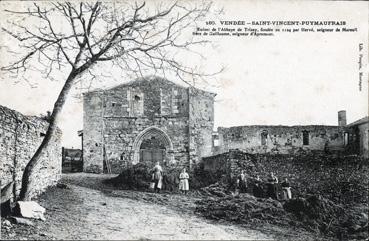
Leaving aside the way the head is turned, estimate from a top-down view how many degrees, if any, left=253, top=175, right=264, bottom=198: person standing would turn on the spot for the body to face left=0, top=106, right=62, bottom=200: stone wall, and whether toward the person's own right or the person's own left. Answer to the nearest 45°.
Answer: approximately 45° to the person's own right

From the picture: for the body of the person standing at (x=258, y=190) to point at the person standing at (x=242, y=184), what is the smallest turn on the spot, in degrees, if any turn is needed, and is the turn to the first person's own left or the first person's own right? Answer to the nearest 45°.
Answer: approximately 135° to the first person's own right

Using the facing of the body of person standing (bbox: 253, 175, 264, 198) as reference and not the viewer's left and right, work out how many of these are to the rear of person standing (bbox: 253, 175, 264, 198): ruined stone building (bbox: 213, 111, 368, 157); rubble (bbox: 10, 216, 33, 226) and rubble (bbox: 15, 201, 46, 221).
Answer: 1

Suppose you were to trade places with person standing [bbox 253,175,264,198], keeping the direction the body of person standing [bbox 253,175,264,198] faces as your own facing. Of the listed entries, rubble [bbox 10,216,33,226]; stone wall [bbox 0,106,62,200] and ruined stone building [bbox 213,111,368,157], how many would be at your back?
1

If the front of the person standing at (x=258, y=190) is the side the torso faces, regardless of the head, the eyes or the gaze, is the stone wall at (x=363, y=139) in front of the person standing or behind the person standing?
behind

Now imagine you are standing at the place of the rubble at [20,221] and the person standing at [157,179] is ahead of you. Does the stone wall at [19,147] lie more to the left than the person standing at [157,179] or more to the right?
left

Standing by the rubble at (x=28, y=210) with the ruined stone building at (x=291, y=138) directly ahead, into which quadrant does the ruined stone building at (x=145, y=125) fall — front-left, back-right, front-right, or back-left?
front-left

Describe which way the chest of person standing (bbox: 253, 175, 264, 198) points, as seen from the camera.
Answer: toward the camera

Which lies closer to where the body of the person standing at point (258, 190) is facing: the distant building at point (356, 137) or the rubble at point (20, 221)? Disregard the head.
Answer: the rubble

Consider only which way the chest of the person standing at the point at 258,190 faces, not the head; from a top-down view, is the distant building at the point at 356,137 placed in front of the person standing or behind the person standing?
behind

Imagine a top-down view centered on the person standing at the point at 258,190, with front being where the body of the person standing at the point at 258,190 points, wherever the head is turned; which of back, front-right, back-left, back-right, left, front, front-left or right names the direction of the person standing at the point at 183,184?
right

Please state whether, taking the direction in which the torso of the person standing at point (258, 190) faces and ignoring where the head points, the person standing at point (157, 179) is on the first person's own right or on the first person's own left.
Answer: on the first person's own right

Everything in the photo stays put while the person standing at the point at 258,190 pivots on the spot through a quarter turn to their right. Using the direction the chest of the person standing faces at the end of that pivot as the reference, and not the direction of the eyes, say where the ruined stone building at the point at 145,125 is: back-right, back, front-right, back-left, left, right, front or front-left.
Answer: front-right

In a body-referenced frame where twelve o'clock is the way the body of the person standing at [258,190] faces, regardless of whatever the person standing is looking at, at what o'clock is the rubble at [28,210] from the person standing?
The rubble is roughly at 1 o'clock from the person standing.
